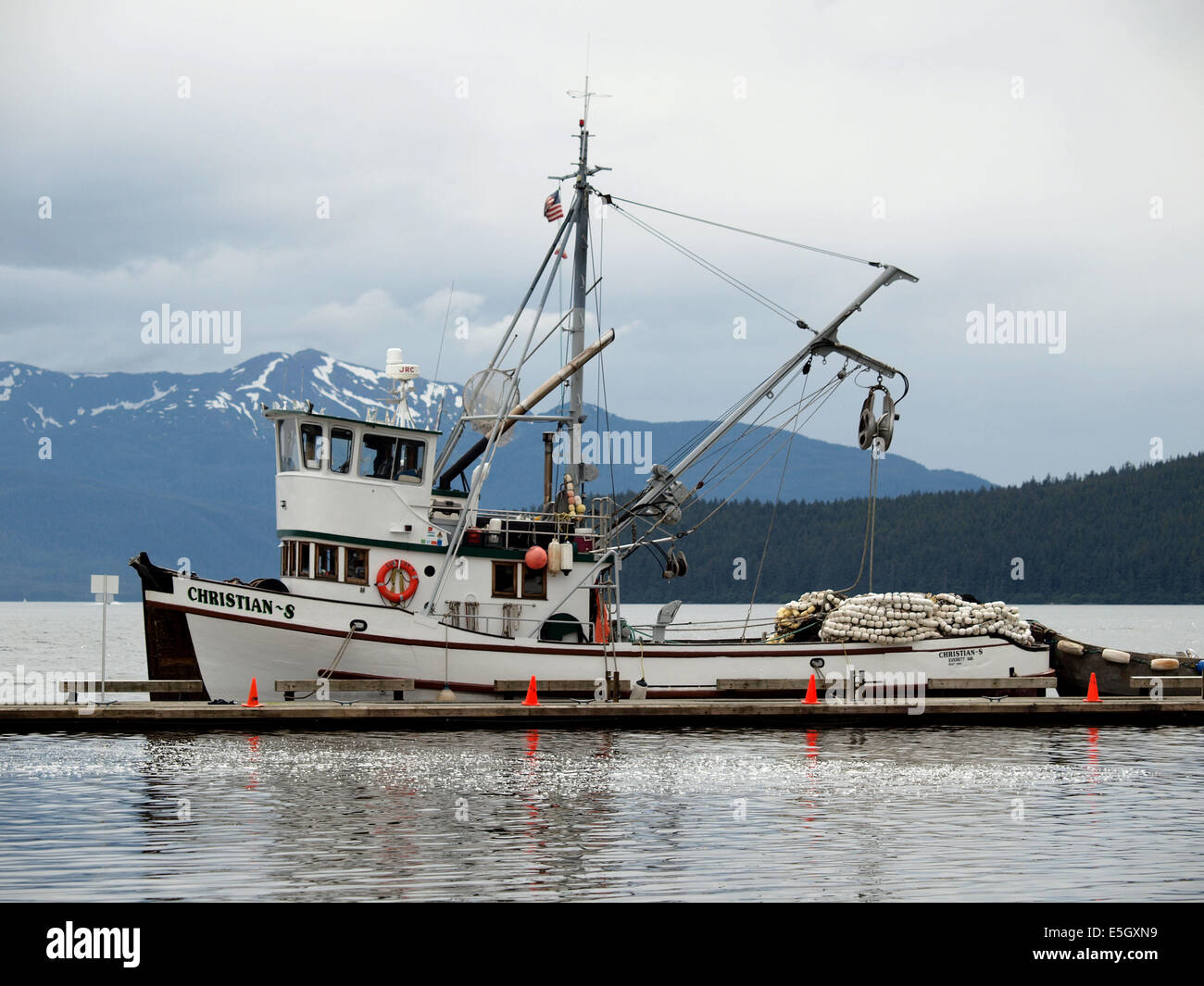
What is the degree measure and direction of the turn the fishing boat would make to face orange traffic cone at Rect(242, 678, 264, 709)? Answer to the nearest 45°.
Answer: approximately 45° to its left

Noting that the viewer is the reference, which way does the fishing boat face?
facing to the left of the viewer

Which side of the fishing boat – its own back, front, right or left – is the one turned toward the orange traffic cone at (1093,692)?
back

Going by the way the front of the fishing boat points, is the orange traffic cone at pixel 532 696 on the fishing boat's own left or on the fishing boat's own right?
on the fishing boat's own left

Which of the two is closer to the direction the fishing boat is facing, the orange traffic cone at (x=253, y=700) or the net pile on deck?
the orange traffic cone
